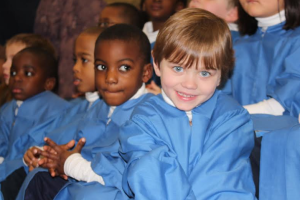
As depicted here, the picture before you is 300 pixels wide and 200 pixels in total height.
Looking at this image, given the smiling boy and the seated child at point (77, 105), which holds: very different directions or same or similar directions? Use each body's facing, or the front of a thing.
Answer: same or similar directions

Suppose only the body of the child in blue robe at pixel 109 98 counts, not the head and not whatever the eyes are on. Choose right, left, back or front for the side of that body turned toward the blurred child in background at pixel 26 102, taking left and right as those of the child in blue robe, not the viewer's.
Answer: right

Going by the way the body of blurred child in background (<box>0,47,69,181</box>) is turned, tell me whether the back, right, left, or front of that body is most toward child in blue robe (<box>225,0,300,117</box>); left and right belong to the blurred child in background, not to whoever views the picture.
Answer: left

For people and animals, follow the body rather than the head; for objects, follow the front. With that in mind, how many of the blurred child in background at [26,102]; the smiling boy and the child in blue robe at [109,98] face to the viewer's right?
0

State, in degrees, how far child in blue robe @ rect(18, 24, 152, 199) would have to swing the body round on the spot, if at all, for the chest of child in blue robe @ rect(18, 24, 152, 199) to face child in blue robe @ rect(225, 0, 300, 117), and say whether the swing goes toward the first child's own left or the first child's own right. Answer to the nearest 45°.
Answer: approximately 135° to the first child's own left

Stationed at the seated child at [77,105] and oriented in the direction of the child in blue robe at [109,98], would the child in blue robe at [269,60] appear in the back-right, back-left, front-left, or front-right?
front-left

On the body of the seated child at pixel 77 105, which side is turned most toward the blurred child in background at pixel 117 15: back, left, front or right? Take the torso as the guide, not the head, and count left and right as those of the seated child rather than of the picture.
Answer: back

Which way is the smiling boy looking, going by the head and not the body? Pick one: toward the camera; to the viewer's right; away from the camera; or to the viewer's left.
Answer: toward the camera

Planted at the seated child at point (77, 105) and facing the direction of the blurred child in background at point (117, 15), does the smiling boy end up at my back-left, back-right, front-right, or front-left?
back-right

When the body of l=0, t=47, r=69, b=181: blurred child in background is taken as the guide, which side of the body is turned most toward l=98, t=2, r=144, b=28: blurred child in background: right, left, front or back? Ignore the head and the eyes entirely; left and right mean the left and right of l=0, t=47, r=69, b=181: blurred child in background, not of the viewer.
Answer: back

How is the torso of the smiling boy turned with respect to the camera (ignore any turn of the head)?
toward the camera

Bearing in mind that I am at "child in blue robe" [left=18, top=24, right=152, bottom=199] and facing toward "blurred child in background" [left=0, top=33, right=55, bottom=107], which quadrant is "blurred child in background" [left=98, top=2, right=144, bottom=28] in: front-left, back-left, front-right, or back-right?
front-right

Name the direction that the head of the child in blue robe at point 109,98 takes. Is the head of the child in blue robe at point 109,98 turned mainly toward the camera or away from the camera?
toward the camera

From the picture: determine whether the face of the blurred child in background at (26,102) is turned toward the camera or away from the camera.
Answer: toward the camera

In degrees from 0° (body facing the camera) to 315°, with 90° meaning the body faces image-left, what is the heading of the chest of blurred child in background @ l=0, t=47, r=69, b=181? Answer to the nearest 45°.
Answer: approximately 45°
